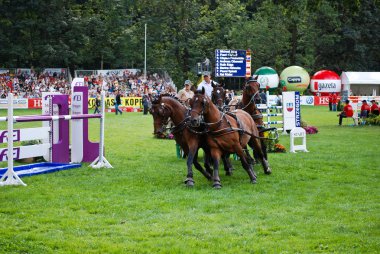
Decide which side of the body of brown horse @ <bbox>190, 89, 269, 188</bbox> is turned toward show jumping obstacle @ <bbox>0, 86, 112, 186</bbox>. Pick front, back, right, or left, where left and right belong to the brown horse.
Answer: right

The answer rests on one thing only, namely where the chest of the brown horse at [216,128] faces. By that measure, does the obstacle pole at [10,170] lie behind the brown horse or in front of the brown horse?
in front

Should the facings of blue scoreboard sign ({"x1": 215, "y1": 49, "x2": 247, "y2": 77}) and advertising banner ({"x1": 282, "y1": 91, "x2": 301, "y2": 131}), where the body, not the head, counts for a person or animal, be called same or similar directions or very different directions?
same or similar directions

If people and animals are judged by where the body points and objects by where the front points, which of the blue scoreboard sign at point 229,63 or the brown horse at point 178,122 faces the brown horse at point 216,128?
the blue scoreboard sign

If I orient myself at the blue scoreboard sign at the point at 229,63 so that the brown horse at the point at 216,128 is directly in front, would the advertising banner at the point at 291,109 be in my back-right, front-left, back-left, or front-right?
front-left

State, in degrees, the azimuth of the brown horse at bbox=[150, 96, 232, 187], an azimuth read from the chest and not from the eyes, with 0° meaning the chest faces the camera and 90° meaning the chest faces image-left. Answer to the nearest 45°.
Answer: approximately 45°

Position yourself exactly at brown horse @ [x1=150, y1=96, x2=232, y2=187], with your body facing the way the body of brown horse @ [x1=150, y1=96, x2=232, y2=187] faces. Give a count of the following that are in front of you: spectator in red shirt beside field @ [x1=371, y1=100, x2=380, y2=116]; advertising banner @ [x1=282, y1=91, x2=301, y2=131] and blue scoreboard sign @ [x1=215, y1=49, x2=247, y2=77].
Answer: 0

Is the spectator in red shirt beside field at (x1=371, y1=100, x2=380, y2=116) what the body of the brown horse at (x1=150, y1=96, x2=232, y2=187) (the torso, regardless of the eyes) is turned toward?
no

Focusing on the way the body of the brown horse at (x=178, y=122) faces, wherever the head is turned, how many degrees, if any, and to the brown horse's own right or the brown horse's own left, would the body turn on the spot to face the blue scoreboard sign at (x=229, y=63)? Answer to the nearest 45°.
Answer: approximately 135° to the brown horse's own right

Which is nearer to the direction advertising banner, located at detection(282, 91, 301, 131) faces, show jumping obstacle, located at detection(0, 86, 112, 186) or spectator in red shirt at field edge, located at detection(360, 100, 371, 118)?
the show jumping obstacle

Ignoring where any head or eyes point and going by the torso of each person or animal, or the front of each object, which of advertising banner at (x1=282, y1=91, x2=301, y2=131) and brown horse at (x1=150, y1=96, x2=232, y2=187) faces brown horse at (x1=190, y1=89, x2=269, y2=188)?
the advertising banner

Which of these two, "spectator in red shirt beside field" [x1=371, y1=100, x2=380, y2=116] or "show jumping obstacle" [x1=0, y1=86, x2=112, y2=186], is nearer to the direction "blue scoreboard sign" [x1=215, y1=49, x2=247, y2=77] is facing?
the show jumping obstacle

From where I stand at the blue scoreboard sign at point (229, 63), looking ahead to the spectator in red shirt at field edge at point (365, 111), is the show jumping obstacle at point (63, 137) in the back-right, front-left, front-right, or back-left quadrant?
front-right

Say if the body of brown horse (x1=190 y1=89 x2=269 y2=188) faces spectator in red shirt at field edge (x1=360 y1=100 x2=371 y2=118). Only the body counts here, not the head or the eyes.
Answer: no

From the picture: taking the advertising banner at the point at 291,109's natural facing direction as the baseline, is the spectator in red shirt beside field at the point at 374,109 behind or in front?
behind

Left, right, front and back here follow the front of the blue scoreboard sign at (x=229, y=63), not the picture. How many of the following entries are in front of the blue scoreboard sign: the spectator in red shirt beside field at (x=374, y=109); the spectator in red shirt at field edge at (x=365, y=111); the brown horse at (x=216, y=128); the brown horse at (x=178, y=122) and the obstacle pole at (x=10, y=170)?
3

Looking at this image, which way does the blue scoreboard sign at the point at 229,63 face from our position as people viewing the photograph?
facing the viewer

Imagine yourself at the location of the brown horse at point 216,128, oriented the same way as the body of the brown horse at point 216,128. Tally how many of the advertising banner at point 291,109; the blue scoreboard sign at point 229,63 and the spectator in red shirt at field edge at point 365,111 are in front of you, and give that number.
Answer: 0
